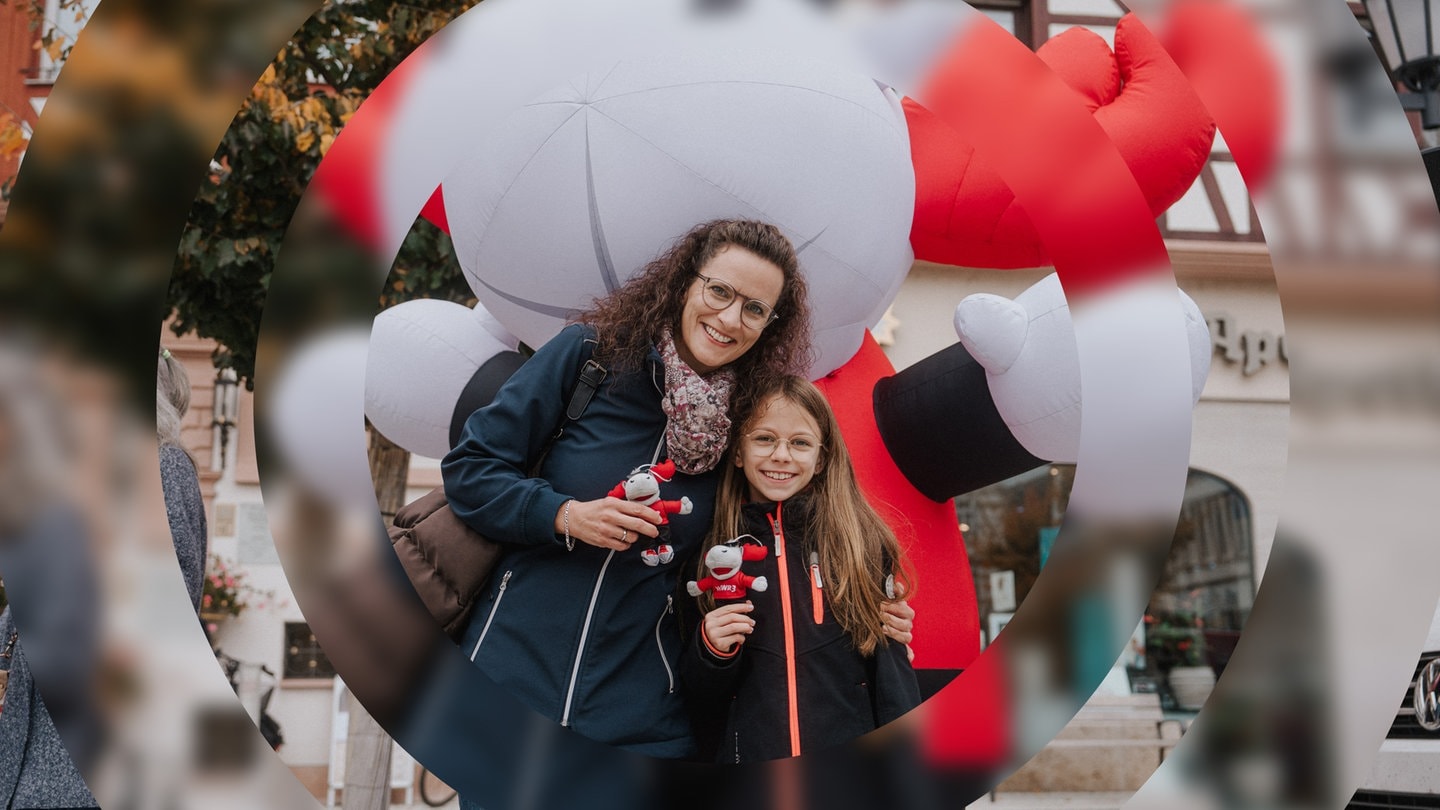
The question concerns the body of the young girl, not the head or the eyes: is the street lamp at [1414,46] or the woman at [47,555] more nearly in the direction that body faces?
the woman

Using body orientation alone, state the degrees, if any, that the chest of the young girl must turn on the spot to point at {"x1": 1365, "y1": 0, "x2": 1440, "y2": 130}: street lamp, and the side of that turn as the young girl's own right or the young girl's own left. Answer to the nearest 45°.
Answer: approximately 135° to the young girl's own left

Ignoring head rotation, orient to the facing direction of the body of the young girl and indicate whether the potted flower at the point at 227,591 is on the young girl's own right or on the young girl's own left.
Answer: on the young girl's own right

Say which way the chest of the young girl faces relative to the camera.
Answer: toward the camera

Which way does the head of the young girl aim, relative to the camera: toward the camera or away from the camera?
toward the camera

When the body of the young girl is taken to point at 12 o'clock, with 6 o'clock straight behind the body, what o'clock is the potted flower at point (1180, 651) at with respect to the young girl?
The potted flower is roughly at 7 o'clock from the young girl.

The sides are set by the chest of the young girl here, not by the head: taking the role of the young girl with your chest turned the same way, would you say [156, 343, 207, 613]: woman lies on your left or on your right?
on your right

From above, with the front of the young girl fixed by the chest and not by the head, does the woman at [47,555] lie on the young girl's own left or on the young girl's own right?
on the young girl's own right

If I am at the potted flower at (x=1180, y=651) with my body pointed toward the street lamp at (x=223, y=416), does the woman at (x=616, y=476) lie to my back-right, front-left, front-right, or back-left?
front-left
